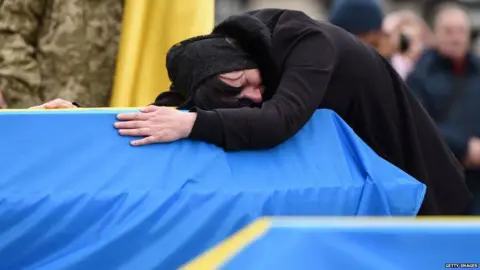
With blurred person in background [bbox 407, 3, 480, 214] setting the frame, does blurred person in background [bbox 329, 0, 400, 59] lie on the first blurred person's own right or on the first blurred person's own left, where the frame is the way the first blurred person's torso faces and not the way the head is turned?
on the first blurred person's own right

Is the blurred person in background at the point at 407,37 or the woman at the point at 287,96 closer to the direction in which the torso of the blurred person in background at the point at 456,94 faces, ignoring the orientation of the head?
the woman

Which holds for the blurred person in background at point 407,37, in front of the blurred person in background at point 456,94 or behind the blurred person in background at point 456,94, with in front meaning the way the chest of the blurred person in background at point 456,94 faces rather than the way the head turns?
behind

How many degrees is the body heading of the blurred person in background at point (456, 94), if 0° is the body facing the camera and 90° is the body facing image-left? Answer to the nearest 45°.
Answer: approximately 0°

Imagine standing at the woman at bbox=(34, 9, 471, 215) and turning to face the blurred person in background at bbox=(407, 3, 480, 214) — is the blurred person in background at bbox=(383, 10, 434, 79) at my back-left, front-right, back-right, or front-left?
front-left

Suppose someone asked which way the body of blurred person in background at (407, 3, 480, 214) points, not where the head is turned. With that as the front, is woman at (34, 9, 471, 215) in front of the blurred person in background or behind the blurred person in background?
in front

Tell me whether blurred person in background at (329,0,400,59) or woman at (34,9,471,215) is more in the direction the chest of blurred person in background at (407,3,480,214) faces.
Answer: the woman

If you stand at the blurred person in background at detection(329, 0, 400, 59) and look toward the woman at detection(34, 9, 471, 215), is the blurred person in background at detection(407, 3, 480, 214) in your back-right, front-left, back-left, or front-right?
back-left
